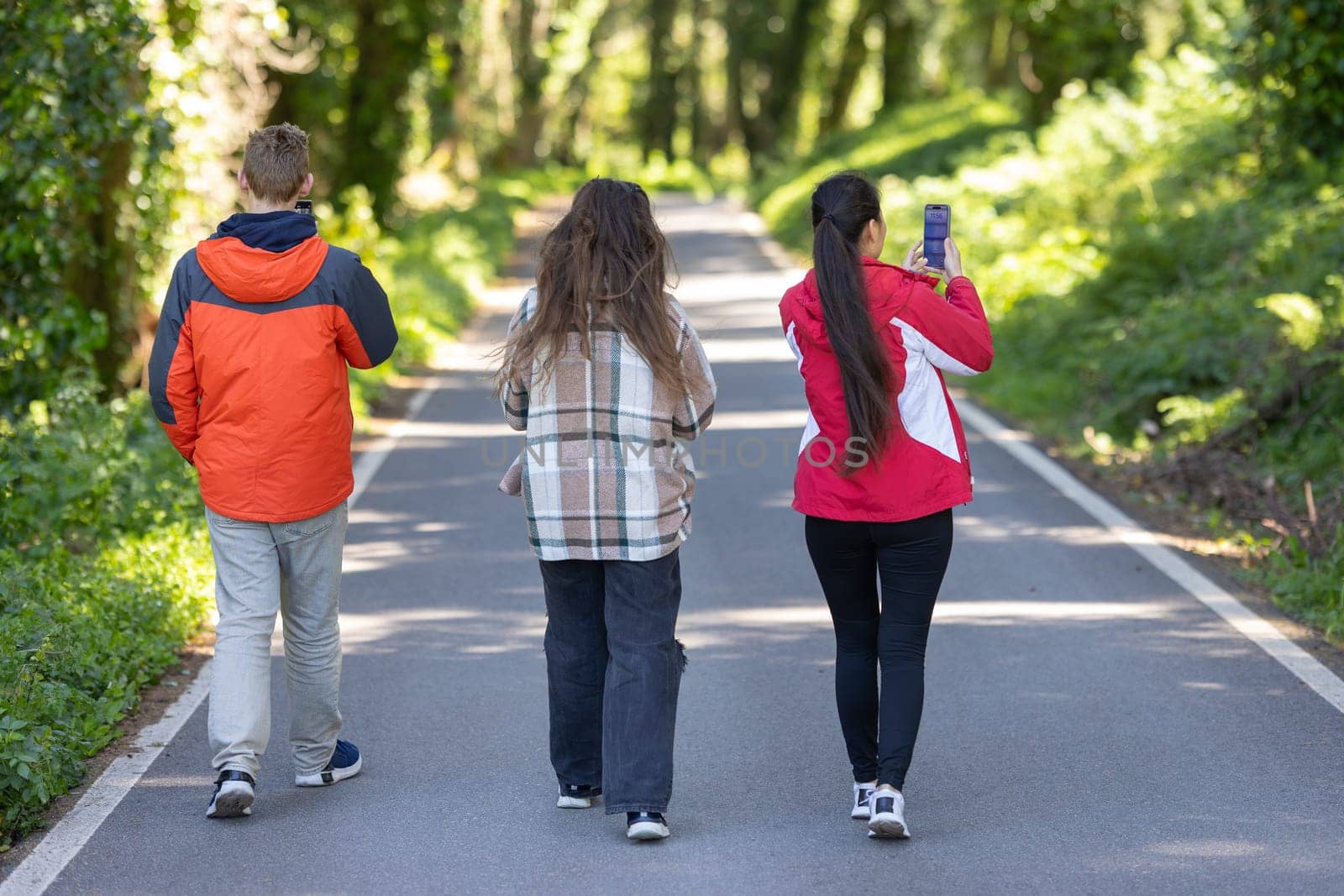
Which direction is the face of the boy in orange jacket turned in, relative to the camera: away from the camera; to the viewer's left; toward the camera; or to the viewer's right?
away from the camera

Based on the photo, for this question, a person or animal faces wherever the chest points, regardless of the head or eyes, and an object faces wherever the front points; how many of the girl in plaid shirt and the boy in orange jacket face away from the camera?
2

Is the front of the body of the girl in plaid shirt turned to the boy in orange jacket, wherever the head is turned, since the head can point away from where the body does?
no

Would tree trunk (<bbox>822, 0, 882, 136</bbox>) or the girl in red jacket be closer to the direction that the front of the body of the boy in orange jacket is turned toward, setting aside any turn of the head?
the tree trunk

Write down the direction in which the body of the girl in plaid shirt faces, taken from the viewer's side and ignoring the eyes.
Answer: away from the camera

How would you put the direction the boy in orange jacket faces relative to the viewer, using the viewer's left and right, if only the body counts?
facing away from the viewer

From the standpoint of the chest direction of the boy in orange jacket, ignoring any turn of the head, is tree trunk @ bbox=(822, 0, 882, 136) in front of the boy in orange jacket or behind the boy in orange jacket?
in front

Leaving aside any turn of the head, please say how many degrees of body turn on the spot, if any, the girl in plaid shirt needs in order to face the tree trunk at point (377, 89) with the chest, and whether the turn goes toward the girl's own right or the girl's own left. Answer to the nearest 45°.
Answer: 0° — they already face it

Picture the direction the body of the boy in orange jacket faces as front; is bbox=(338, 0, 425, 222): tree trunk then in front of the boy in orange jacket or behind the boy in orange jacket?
in front

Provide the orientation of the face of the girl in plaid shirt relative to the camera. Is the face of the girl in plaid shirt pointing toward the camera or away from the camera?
away from the camera

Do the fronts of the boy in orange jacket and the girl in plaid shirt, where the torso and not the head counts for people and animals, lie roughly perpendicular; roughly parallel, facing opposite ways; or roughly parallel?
roughly parallel

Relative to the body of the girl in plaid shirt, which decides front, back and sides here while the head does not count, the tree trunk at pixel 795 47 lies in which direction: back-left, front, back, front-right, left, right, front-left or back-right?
front

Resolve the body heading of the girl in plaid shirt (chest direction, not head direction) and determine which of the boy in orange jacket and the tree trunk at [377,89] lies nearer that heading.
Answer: the tree trunk

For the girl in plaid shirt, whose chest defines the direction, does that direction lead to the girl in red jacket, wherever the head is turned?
no

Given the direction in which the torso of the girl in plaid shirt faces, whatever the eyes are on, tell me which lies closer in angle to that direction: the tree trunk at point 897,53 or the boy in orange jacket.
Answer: the tree trunk
